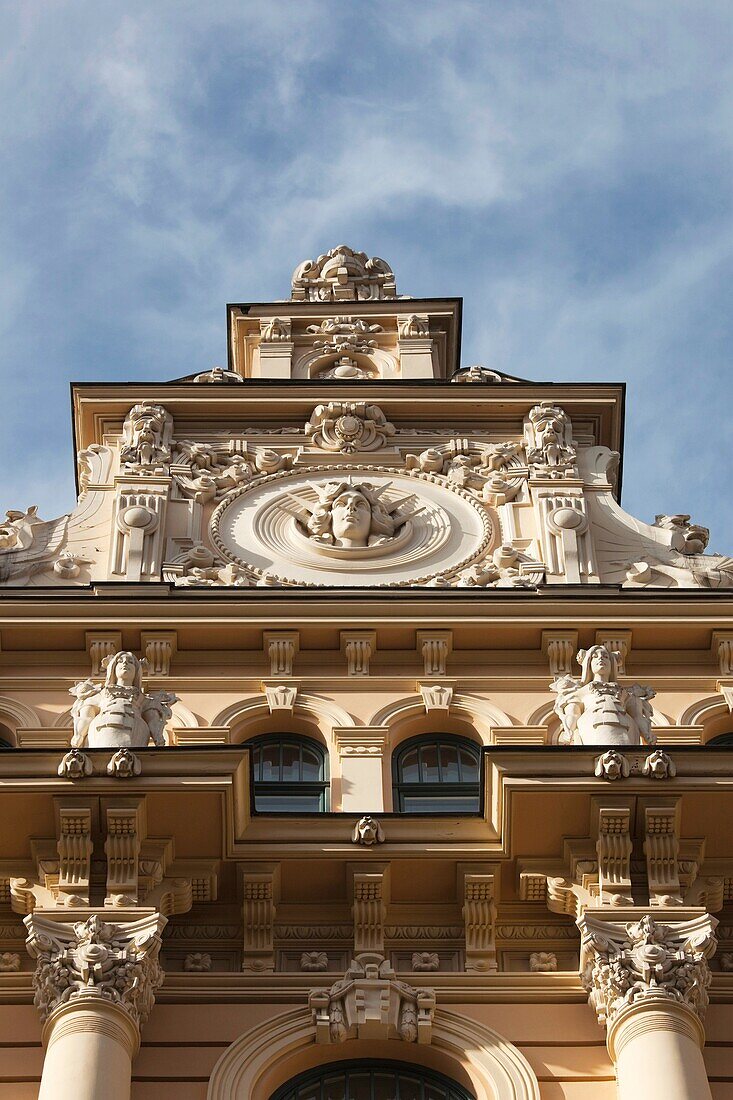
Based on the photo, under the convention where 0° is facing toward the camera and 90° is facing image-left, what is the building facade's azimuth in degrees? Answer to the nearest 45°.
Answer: approximately 0°
